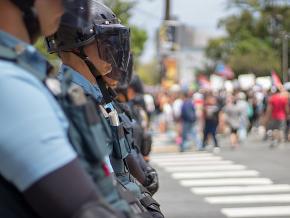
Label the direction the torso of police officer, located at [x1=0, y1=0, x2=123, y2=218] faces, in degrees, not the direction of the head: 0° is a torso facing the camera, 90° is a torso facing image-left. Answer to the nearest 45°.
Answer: approximately 270°

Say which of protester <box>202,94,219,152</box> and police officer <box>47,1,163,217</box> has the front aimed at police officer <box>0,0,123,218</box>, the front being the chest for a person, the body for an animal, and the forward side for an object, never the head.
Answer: the protester

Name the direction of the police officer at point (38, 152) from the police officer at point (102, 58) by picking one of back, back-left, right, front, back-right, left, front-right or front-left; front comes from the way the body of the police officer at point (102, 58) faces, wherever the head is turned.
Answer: right

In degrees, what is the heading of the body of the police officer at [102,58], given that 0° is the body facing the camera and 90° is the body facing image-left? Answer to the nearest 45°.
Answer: approximately 270°

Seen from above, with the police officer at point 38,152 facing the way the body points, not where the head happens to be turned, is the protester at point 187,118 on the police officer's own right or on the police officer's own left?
on the police officer's own left

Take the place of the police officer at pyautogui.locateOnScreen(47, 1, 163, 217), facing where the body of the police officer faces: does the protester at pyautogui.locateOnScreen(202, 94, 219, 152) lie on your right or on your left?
on your left

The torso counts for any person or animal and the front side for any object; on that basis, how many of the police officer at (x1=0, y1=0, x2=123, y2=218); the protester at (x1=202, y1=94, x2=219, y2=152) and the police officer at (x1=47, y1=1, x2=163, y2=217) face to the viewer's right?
2

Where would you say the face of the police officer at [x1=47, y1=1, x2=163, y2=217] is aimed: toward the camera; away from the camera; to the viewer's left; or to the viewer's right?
to the viewer's right

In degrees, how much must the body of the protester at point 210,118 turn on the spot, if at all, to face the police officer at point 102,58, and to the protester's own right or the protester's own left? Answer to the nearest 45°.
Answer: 0° — they already face them

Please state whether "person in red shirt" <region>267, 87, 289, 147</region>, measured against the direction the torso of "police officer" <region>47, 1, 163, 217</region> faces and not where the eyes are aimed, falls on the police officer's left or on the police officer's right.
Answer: on the police officer's left

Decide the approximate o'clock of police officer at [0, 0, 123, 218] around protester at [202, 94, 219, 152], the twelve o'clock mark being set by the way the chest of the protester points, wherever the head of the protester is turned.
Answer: The police officer is roughly at 12 o'clock from the protester.

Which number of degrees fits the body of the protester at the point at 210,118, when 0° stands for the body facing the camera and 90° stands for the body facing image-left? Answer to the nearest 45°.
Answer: approximately 0°

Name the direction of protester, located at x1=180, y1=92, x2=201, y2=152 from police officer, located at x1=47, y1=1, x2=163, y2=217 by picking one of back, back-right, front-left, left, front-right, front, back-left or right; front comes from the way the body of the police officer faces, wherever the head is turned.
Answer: left

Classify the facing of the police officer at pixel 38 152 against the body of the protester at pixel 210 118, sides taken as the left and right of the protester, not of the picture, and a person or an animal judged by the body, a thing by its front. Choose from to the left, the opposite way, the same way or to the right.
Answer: to the left
